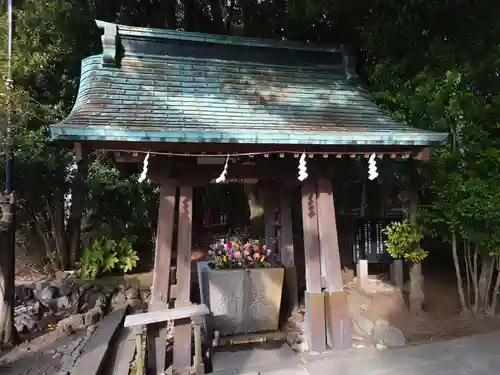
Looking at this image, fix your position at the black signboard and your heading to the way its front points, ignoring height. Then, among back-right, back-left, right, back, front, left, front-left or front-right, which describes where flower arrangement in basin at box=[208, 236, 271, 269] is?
front-right

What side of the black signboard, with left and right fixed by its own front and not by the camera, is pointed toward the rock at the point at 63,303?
right

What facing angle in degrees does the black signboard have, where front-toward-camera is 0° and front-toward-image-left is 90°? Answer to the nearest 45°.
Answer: approximately 0°

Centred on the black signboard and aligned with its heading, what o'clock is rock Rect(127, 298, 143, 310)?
The rock is roughly at 3 o'clock from the black signboard.

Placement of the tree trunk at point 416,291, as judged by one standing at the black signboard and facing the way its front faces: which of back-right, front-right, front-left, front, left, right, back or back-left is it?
front-left

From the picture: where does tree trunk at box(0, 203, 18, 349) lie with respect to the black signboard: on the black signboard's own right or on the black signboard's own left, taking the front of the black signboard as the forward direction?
on the black signboard's own right

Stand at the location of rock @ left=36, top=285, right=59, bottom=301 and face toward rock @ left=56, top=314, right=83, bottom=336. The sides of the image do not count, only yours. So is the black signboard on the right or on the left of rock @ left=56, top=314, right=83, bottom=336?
left

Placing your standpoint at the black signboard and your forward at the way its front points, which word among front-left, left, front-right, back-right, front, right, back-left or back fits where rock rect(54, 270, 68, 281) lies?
right

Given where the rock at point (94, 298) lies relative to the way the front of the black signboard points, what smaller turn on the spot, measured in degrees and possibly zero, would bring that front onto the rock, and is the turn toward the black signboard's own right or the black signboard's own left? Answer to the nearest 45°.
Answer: approximately 90° to the black signboard's own right

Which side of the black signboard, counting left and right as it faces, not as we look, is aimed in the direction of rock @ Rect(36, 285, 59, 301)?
right

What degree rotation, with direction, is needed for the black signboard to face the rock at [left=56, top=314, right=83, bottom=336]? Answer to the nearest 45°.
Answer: approximately 90° to its right

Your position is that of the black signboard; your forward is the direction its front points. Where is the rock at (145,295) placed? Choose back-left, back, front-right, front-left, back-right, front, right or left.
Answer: right

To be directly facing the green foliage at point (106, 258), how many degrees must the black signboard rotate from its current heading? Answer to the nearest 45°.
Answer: approximately 90° to its right

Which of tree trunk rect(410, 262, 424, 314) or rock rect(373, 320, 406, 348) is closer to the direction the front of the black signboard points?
the rock

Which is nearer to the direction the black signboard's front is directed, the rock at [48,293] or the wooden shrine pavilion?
the wooden shrine pavilion
